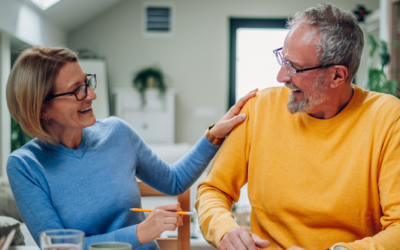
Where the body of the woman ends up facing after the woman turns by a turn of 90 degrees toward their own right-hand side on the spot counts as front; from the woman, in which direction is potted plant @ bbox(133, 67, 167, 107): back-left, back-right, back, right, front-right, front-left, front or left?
back-right

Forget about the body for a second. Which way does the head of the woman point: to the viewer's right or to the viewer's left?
to the viewer's right

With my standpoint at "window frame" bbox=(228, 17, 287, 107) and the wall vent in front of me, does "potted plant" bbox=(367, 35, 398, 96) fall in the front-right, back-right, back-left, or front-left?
back-left

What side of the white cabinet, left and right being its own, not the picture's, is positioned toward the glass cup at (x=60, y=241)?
front

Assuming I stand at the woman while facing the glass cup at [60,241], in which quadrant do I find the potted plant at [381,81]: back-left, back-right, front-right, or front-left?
back-left

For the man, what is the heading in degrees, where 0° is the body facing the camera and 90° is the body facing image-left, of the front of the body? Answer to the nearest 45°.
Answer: approximately 0°

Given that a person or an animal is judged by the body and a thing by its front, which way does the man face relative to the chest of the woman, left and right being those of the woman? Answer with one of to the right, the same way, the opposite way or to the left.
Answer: to the right

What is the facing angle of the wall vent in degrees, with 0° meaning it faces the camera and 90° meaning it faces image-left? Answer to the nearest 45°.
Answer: approximately 0°

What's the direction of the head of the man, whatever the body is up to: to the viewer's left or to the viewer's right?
to the viewer's left

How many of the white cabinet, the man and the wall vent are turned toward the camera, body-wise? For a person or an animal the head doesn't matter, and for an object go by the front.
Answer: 3

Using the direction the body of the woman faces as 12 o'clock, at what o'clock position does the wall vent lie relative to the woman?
The wall vent is roughly at 8 o'clock from the woman.
